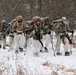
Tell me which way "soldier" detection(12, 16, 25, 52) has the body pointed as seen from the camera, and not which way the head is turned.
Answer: toward the camera
